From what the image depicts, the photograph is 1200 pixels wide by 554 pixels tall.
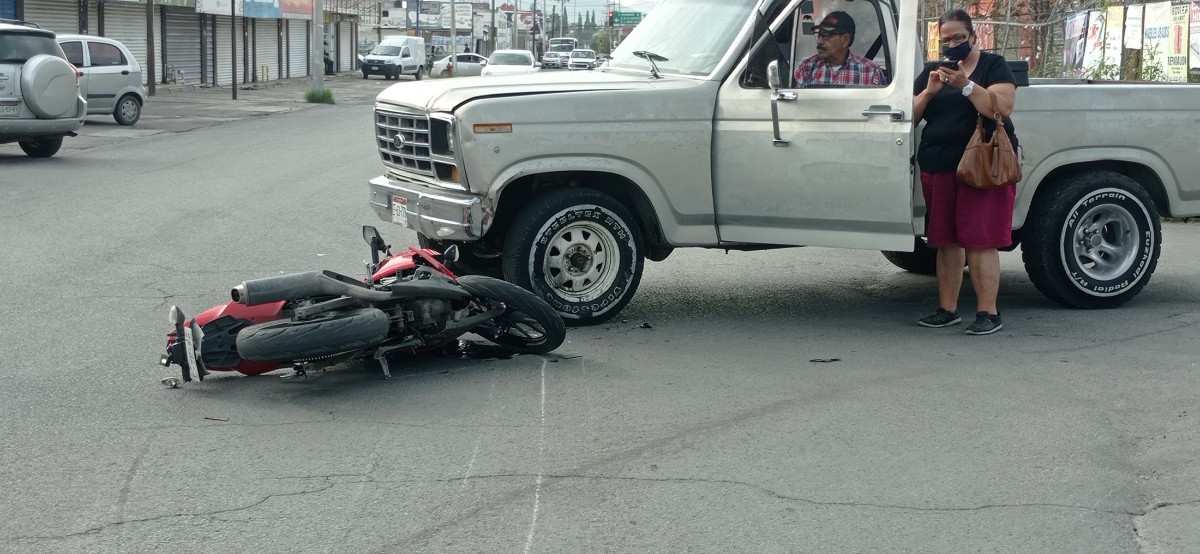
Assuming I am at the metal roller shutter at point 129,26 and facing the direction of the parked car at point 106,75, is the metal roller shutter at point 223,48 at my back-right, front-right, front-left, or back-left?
back-left

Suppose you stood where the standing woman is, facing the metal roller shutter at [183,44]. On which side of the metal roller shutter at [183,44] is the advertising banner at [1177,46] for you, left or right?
right

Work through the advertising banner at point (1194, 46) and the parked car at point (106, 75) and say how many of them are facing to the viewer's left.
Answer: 1

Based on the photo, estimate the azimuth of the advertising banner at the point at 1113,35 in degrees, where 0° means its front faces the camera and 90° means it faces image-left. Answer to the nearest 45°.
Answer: approximately 0°
